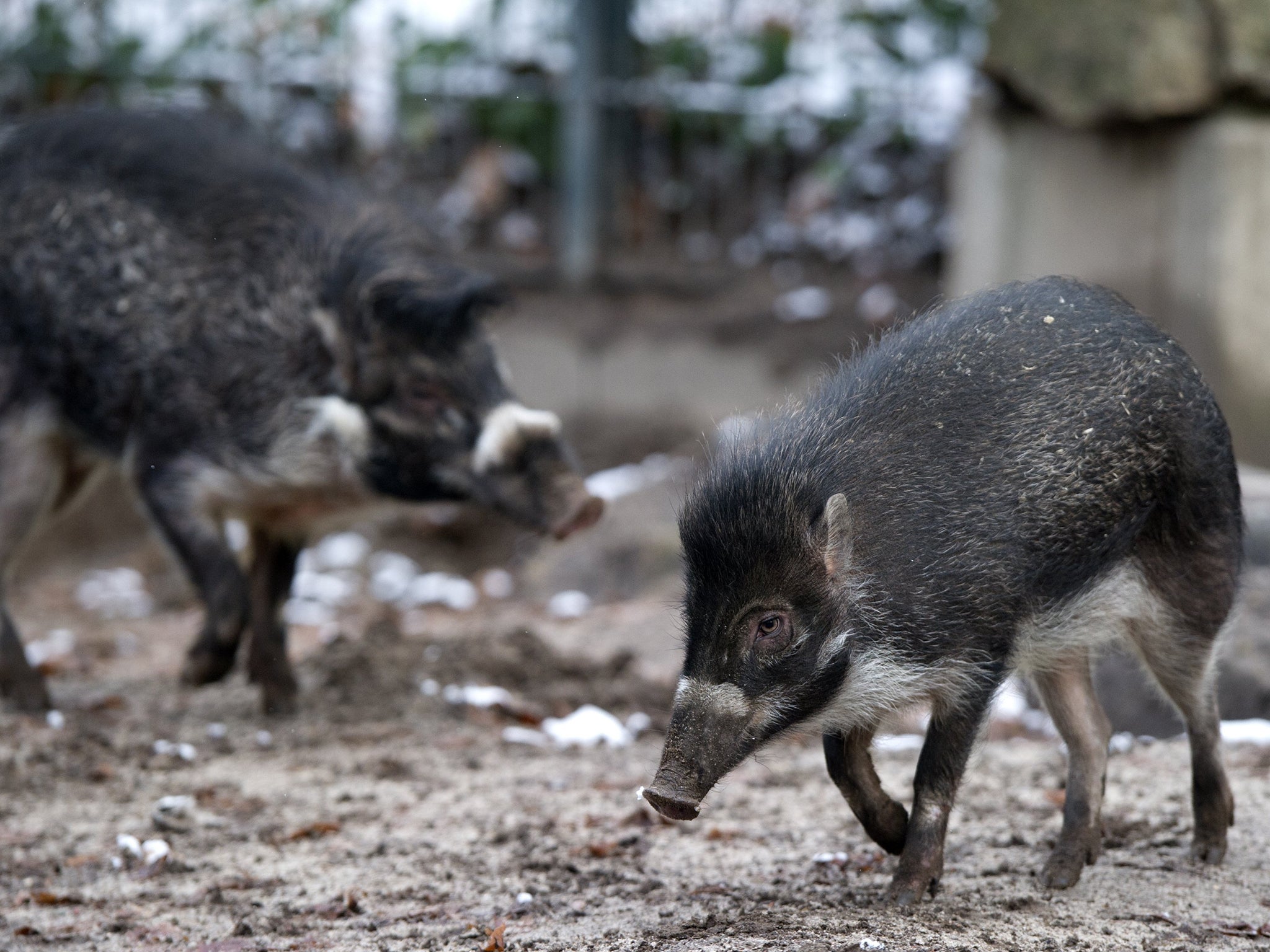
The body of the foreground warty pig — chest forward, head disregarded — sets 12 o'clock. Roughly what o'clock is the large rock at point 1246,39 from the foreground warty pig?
The large rock is roughly at 5 o'clock from the foreground warty pig.

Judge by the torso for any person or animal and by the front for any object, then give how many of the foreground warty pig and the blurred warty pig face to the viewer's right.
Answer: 1

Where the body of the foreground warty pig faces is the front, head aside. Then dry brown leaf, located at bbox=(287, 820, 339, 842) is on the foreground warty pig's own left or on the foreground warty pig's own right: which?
on the foreground warty pig's own right

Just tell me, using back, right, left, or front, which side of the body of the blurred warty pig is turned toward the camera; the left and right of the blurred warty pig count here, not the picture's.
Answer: right

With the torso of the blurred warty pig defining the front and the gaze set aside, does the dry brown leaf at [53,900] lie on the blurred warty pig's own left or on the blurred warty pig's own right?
on the blurred warty pig's own right

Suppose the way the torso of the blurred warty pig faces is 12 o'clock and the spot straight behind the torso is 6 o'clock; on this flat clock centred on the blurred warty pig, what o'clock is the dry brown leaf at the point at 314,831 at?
The dry brown leaf is roughly at 3 o'clock from the blurred warty pig.

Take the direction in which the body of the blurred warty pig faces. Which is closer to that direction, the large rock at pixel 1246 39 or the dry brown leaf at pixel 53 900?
the large rock

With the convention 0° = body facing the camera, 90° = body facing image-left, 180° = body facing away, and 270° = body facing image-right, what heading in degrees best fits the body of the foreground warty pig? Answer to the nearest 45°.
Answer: approximately 45°

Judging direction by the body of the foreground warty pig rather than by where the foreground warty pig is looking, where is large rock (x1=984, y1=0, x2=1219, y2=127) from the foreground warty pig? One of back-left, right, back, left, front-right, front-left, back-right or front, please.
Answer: back-right

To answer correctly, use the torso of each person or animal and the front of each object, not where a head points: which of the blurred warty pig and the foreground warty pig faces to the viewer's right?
the blurred warty pig

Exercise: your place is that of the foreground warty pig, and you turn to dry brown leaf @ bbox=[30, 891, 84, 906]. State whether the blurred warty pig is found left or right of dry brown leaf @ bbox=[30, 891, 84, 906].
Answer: right
